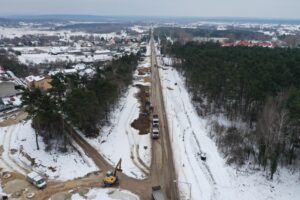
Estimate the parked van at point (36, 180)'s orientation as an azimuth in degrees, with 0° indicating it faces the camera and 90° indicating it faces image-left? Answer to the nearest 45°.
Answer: approximately 315°

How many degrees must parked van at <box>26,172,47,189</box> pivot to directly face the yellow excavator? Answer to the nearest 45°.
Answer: approximately 45° to its left

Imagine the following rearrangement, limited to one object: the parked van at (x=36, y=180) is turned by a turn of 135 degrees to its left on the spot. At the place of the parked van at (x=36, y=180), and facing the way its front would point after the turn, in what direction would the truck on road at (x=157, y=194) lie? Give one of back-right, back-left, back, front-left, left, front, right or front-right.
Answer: back-right

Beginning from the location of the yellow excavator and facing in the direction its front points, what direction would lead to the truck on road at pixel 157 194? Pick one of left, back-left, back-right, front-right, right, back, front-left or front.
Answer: right

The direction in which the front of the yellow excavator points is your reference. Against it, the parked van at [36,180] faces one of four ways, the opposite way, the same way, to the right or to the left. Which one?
to the right

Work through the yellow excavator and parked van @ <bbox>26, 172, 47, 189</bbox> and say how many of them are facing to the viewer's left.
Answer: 0

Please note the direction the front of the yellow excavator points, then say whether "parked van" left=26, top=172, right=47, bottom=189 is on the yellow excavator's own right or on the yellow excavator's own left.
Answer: on the yellow excavator's own left

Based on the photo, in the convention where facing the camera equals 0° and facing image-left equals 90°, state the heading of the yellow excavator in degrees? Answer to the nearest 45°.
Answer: approximately 225°
